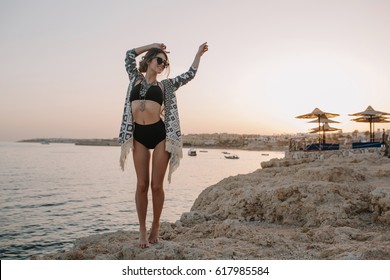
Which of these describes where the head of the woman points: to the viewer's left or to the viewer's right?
to the viewer's right

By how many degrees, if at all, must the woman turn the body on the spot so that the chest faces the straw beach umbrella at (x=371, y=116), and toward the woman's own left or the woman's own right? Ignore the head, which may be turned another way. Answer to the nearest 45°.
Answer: approximately 135° to the woman's own left

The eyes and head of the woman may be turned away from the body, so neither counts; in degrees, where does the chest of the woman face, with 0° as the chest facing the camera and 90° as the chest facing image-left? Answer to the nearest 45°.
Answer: approximately 0°
